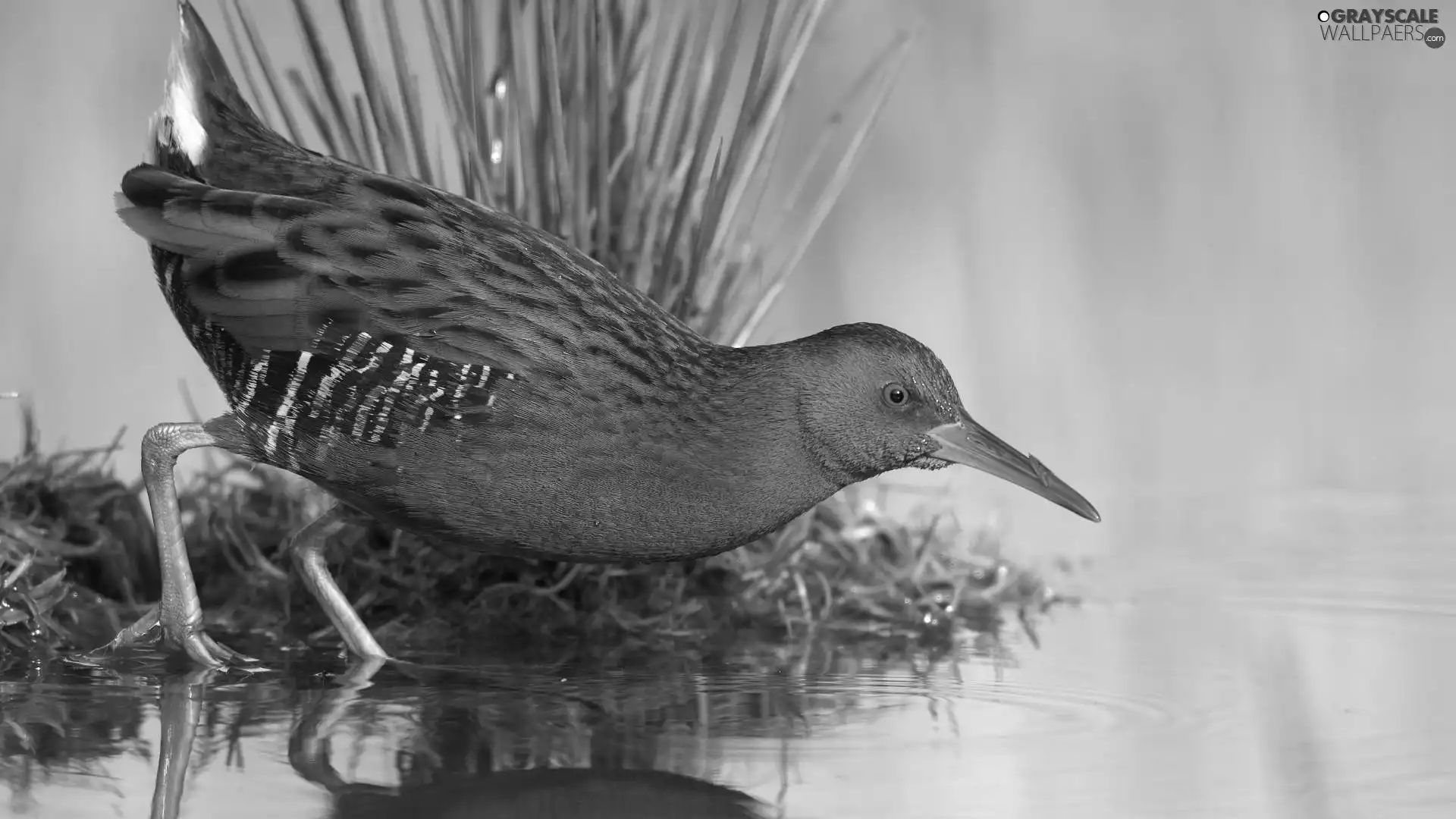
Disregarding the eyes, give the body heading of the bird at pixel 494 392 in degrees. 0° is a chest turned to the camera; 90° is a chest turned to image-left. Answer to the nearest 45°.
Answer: approximately 270°
